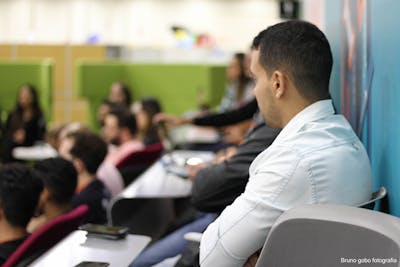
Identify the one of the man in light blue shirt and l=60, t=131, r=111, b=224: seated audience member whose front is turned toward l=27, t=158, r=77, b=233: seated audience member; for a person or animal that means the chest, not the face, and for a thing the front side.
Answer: the man in light blue shirt

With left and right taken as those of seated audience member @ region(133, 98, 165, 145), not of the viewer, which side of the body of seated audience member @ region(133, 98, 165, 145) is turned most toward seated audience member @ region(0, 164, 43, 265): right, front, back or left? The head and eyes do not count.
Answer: left

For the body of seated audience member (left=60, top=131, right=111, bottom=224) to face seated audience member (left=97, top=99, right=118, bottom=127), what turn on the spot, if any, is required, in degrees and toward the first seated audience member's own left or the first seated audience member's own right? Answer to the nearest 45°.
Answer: approximately 45° to the first seated audience member's own right

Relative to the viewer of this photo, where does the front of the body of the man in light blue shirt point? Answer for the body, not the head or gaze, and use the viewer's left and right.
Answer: facing away from the viewer and to the left of the viewer

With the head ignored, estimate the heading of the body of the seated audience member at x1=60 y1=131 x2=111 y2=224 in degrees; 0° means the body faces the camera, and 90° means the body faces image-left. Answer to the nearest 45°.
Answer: approximately 135°

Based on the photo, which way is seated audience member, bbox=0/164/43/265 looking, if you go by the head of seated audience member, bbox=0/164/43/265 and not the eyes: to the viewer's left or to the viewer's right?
to the viewer's left

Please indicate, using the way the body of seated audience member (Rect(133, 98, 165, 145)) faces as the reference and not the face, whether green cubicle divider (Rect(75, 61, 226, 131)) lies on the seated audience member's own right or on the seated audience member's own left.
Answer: on the seated audience member's own right
